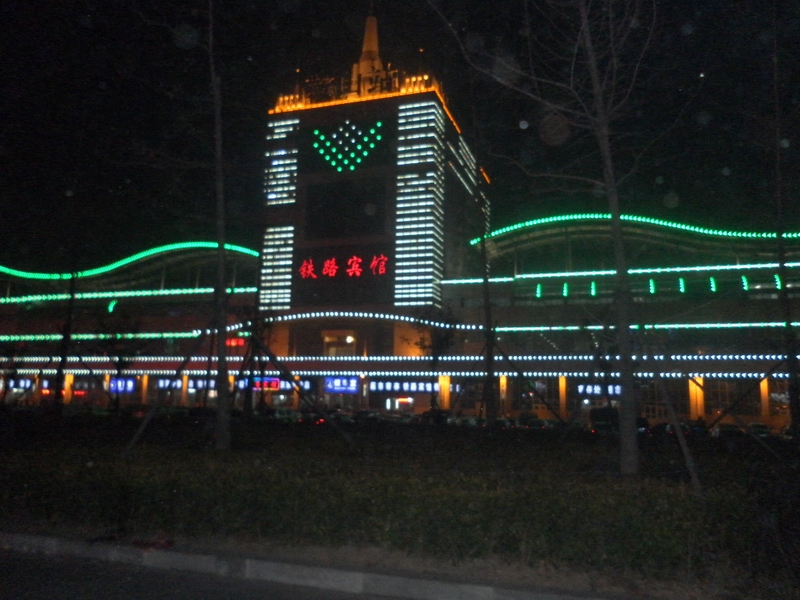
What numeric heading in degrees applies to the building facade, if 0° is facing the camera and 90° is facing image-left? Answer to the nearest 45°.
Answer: approximately 0°
